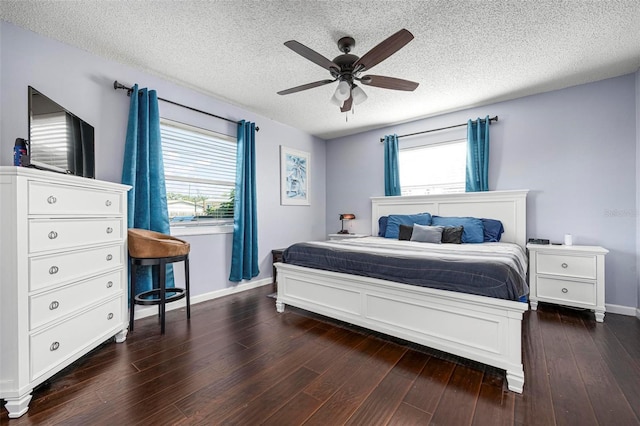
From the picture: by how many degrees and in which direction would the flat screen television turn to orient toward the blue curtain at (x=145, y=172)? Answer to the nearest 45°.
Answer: approximately 90° to its left

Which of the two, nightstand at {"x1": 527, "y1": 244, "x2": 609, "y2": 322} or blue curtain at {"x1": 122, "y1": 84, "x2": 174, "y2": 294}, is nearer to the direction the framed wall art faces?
the nightstand

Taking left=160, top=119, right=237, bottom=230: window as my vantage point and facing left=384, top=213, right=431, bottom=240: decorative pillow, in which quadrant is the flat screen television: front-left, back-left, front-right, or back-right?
back-right

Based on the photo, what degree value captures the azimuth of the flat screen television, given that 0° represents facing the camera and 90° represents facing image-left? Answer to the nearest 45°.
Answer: approximately 315°

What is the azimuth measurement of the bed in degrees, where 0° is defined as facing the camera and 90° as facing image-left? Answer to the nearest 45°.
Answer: approximately 45°

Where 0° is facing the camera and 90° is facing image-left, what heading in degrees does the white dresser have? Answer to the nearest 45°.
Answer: approximately 315°

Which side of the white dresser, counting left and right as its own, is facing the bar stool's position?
left

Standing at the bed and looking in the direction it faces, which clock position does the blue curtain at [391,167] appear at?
The blue curtain is roughly at 4 o'clock from the bed.

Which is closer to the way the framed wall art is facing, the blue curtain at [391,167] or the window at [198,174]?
the blue curtain
